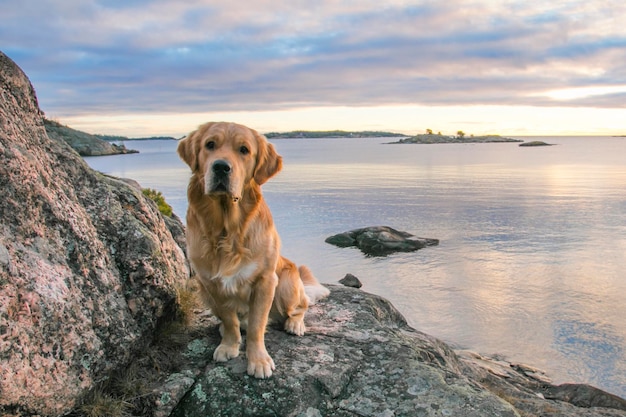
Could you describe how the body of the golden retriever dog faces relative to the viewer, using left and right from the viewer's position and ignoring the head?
facing the viewer and to the left of the viewer

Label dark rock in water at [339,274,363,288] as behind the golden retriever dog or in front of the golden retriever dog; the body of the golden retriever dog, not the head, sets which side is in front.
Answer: behind

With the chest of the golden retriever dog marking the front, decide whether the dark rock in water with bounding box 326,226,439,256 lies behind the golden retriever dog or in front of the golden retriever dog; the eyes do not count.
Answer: behind
